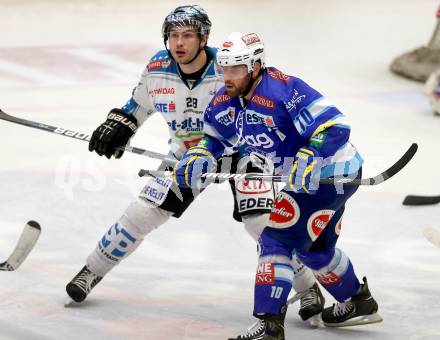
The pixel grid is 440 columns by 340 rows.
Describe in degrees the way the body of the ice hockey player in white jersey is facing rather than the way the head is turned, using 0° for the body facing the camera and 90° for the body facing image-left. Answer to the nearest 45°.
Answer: approximately 0°

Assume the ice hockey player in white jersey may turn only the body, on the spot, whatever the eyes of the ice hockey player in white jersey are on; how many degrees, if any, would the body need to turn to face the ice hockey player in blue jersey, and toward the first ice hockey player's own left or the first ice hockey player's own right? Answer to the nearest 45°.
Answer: approximately 45° to the first ice hockey player's own left

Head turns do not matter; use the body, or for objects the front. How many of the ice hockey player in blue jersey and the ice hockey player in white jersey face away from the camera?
0
